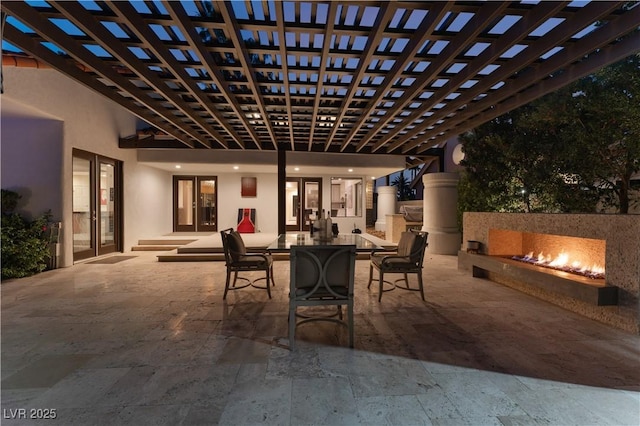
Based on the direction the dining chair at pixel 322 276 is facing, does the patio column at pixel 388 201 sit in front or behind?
in front

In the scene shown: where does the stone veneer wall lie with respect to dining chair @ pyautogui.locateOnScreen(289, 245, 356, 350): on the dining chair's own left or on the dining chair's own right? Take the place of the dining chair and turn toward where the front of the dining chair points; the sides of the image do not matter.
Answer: on the dining chair's own right

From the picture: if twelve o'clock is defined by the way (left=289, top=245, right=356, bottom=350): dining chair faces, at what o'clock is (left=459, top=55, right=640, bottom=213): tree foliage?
The tree foliage is roughly at 2 o'clock from the dining chair.

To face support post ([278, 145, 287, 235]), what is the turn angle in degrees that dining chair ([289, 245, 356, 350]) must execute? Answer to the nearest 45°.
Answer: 0° — it already faces it

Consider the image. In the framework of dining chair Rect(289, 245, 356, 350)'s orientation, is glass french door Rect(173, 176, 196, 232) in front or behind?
in front

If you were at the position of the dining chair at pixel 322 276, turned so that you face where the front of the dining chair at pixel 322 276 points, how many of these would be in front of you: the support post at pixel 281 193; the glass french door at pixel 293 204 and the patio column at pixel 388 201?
3

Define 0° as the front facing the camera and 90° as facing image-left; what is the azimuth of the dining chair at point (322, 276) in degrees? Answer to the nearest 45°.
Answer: approximately 180°

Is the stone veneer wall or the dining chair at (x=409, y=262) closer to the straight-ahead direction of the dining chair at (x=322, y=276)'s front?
the dining chair

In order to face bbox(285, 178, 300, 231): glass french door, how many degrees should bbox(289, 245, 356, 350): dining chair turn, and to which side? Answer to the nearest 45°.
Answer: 0° — it already faces it

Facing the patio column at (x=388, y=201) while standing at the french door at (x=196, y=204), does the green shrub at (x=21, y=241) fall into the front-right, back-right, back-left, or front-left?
back-right

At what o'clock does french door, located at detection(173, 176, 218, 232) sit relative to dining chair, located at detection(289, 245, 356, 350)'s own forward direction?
The french door is roughly at 11 o'clock from the dining chair.

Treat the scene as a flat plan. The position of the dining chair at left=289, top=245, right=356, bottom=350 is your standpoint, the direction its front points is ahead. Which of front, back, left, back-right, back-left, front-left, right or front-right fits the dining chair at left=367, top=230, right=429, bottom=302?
front-right

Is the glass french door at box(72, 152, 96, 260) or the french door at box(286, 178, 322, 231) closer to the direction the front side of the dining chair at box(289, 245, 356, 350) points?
the french door at box(286, 178, 322, 231)

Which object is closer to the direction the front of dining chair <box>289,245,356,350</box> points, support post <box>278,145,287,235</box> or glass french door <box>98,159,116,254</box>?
the support post
